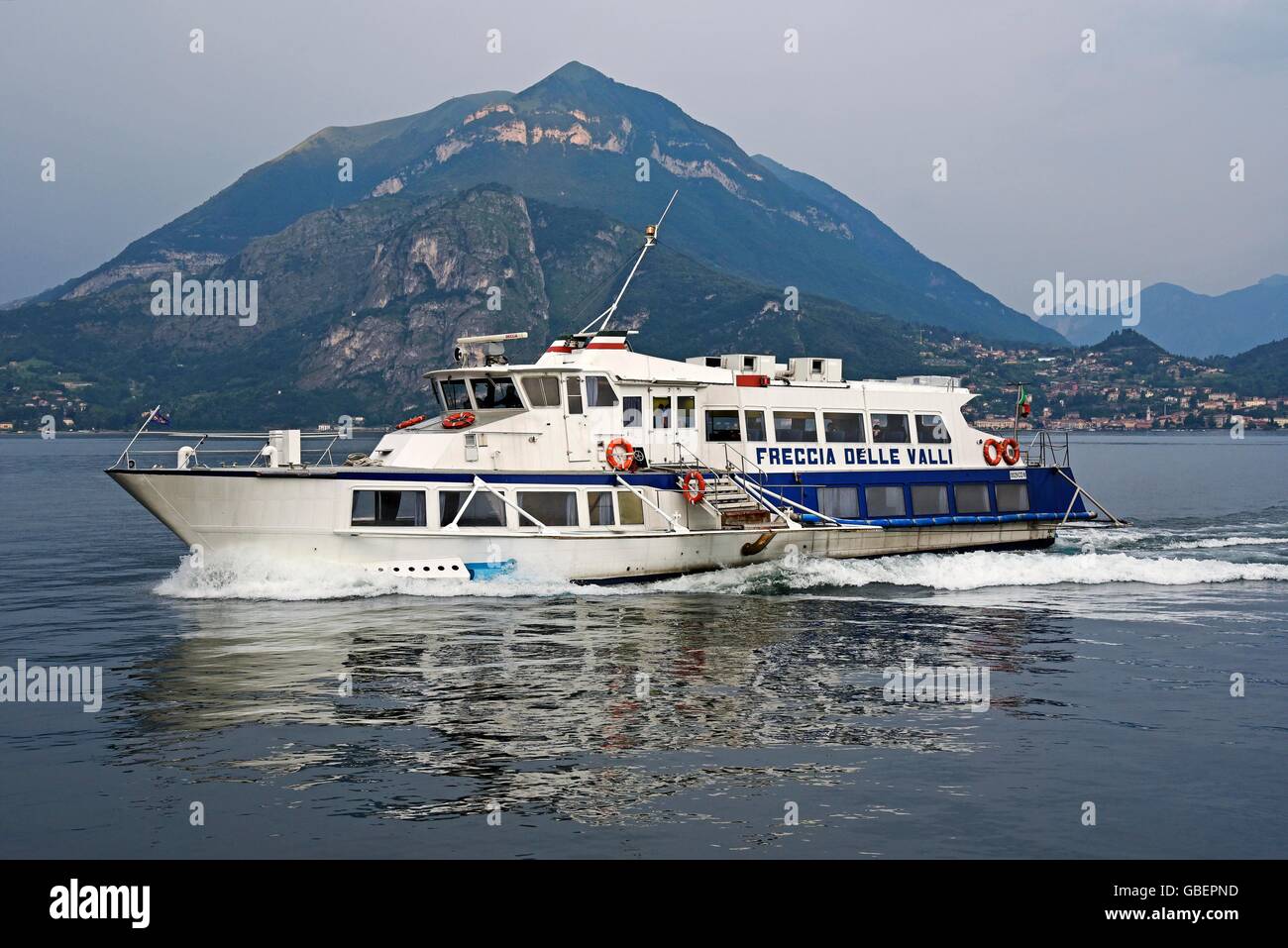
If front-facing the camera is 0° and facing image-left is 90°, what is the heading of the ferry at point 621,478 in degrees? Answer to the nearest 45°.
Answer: approximately 90°
